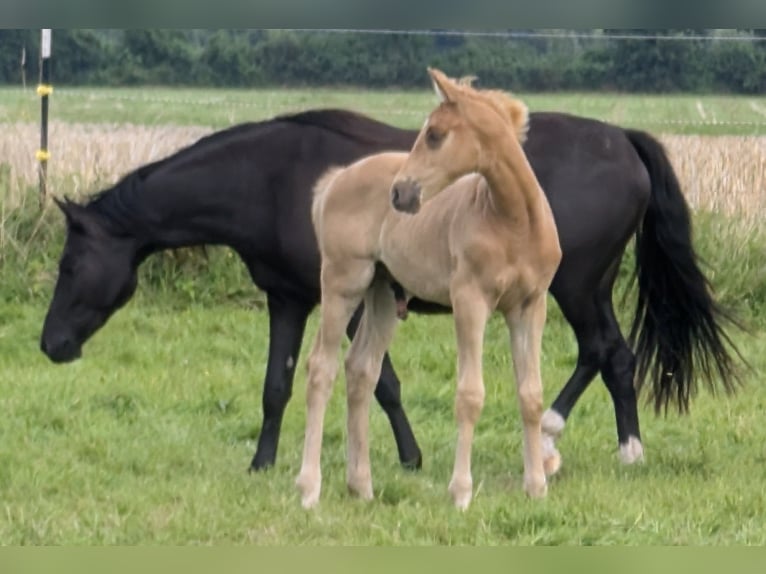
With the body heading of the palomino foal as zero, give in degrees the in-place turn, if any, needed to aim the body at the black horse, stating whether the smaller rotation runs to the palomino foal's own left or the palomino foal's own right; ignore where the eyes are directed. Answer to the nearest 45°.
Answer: approximately 180°

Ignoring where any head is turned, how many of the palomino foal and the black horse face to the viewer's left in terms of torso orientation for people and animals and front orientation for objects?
1

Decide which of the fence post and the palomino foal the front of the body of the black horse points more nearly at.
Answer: the fence post

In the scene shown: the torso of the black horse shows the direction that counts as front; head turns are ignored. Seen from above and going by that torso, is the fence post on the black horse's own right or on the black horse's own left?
on the black horse's own right

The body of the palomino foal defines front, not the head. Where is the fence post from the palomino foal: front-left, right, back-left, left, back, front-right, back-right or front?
back

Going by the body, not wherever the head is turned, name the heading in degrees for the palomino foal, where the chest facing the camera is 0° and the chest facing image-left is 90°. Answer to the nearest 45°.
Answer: approximately 315°

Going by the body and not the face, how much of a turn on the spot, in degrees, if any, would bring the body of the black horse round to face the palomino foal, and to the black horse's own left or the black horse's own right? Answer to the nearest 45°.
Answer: approximately 135° to the black horse's own left

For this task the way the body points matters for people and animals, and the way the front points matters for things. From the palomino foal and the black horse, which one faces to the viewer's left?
the black horse

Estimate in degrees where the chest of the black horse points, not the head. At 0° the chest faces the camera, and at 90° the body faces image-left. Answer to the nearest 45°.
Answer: approximately 90°
